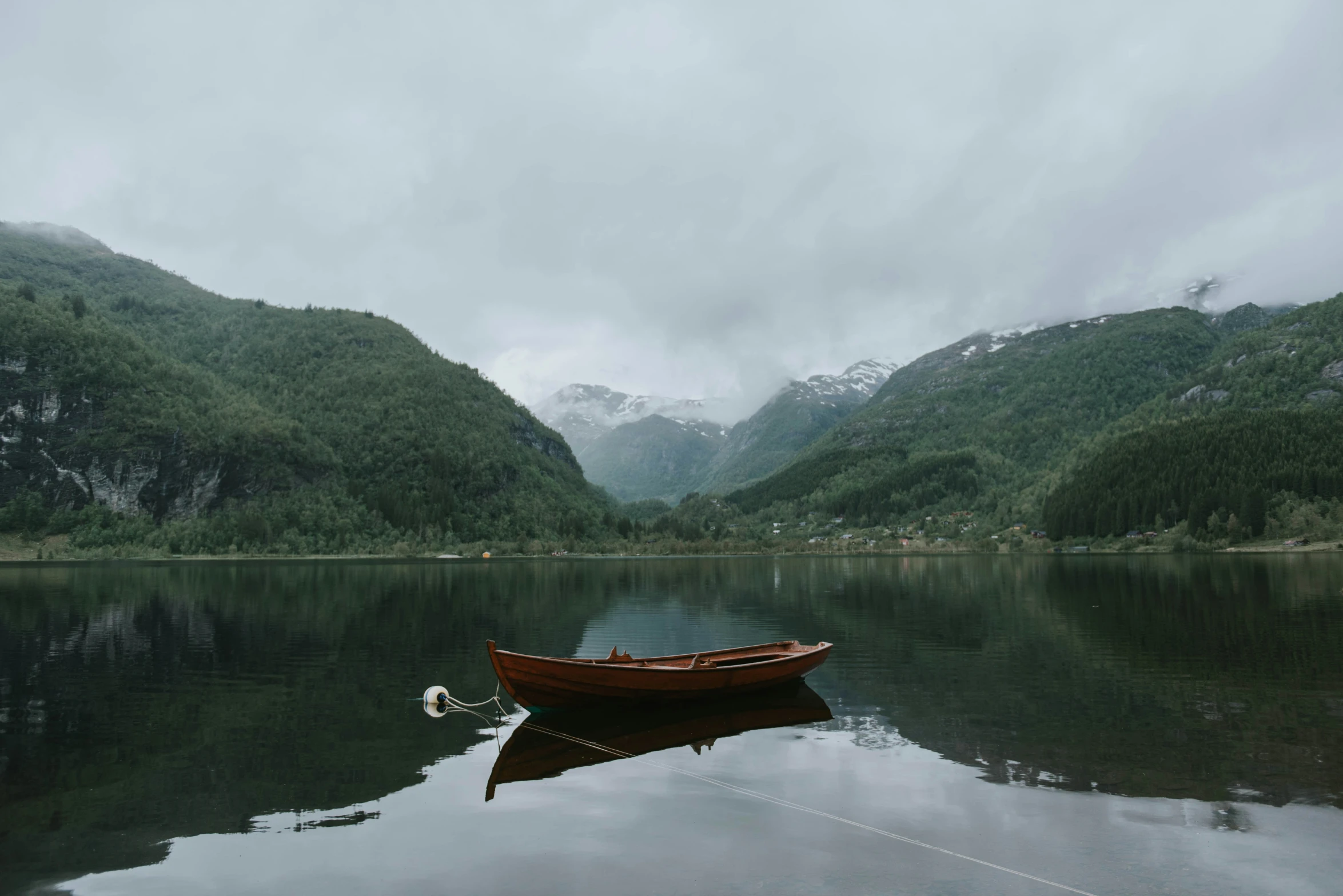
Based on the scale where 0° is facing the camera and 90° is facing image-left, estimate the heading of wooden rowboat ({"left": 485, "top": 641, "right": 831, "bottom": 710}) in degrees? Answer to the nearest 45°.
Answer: approximately 45°

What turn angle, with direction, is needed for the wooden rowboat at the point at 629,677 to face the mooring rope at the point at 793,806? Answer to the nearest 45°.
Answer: approximately 90° to its left
